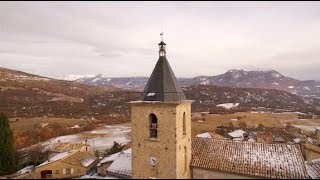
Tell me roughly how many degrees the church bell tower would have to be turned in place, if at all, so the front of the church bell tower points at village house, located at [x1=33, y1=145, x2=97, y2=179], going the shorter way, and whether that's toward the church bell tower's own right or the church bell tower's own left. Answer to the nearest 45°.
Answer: approximately 135° to the church bell tower's own right

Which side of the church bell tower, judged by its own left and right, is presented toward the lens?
front

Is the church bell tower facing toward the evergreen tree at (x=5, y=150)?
no

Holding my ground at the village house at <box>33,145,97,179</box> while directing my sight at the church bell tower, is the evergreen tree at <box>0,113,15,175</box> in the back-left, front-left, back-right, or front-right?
back-right

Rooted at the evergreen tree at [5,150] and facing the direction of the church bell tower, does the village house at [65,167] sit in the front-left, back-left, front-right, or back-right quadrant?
front-left
